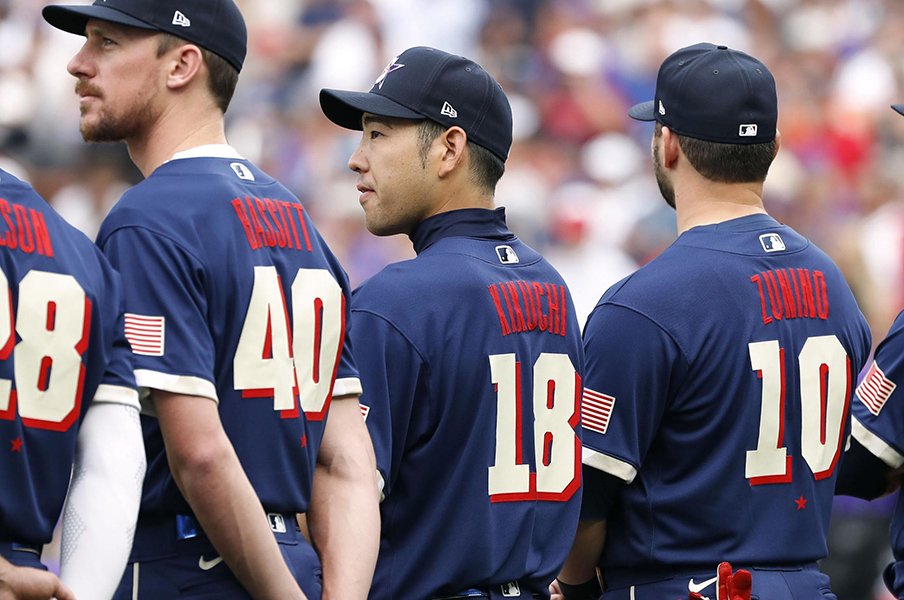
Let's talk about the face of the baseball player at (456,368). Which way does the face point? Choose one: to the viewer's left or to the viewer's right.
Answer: to the viewer's left

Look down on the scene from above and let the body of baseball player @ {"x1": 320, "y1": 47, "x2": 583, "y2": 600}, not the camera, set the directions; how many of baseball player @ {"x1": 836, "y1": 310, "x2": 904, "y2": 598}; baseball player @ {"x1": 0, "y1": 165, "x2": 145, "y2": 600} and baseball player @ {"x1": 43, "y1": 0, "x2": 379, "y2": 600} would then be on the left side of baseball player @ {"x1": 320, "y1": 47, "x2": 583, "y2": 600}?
2

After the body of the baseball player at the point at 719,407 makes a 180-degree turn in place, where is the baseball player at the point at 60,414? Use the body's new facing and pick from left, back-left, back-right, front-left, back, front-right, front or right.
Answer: right

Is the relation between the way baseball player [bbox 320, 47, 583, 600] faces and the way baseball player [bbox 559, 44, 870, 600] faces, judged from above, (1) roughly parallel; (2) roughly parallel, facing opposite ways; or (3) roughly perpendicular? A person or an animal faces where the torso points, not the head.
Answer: roughly parallel

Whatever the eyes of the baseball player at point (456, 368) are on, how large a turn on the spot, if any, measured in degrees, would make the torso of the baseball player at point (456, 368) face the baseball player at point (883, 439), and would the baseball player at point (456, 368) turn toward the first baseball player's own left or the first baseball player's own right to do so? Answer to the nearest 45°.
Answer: approximately 135° to the first baseball player's own right

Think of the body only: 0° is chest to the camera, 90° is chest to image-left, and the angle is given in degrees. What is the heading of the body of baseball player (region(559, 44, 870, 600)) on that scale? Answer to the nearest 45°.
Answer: approximately 135°

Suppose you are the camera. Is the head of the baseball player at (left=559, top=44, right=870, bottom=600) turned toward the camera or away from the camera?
away from the camera

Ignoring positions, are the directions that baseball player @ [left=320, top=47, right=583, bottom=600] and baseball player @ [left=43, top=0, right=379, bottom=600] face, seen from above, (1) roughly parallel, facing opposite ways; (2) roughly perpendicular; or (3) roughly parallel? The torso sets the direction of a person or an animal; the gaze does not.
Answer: roughly parallel

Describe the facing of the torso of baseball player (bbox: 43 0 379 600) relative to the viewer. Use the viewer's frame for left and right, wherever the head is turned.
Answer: facing away from the viewer and to the left of the viewer

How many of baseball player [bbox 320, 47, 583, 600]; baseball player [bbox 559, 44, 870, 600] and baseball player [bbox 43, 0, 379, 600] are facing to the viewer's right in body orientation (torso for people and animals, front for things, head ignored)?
0

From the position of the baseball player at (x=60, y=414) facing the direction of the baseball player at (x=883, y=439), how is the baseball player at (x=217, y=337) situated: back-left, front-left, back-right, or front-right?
front-left

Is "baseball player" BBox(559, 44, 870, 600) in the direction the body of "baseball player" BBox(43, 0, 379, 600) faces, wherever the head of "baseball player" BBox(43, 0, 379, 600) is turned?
no

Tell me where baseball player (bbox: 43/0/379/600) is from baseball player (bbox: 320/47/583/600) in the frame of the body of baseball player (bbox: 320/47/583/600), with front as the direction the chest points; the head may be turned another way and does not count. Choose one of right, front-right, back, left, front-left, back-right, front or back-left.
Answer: left

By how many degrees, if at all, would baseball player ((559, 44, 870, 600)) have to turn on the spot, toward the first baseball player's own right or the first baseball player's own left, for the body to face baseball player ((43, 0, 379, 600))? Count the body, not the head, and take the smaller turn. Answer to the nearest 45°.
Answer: approximately 90° to the first baseball player's own left

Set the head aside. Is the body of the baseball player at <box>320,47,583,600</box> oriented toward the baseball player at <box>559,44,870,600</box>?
no

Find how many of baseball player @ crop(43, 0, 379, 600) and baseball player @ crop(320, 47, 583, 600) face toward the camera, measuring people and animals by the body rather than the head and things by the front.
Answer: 0

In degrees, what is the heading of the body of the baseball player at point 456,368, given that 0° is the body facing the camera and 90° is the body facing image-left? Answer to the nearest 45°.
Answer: approximately 135°

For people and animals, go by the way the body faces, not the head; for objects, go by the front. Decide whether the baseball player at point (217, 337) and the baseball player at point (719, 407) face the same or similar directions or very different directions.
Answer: same or similar directions
